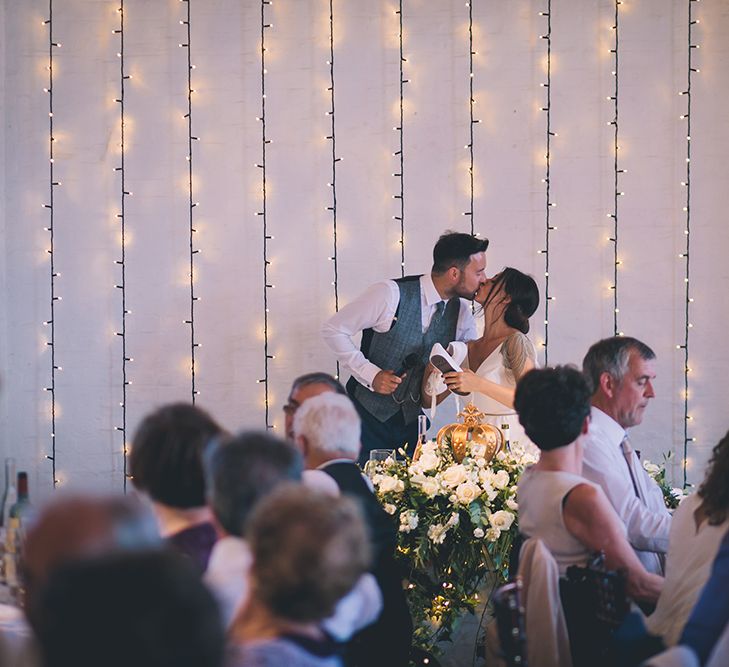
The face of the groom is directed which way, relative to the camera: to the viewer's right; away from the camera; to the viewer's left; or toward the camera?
to the viewer's right

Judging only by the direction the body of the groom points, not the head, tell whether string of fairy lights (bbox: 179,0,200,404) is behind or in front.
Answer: behind

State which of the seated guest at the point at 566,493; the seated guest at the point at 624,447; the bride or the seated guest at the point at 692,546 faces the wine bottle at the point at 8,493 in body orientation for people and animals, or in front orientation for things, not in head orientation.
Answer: the bride

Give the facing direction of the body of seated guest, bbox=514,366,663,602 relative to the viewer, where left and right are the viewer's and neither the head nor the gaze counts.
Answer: facing away from the viewer and to the right of the viewer

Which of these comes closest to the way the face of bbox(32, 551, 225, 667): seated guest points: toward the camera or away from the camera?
away from the camera

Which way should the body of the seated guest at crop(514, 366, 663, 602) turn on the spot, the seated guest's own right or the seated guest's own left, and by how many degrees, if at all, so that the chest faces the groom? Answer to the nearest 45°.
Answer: approximately 45° to the seated guest's own left

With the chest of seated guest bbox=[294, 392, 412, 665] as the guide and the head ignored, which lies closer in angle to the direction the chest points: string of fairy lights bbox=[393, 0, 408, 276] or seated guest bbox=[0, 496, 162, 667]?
the string of fairy lights

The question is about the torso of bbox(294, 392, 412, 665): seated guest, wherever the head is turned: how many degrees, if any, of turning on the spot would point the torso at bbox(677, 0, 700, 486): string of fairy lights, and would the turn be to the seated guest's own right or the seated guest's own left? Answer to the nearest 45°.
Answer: approximately 90° to the seated guest's own right

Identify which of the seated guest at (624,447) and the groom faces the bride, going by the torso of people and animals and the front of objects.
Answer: the groom

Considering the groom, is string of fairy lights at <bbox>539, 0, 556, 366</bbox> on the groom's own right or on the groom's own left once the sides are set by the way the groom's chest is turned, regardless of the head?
on the groom's own left

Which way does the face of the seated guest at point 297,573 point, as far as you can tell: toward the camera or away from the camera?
away from the camera
